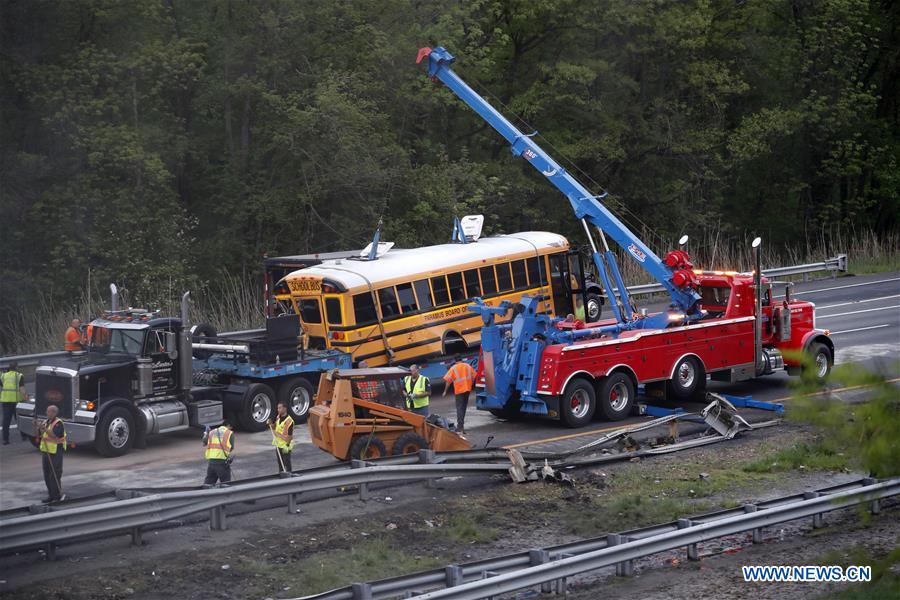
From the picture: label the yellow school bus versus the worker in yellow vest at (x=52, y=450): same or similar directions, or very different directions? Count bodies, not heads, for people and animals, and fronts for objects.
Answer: very different directions

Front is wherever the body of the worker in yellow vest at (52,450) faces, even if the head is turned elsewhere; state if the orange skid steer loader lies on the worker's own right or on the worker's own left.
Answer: on the worker's own left
